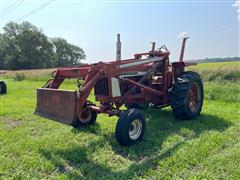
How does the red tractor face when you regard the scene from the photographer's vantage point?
facing the viewer and to the left of the viewer

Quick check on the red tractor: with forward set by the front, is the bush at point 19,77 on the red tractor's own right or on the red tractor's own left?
on the red tractor's own right
